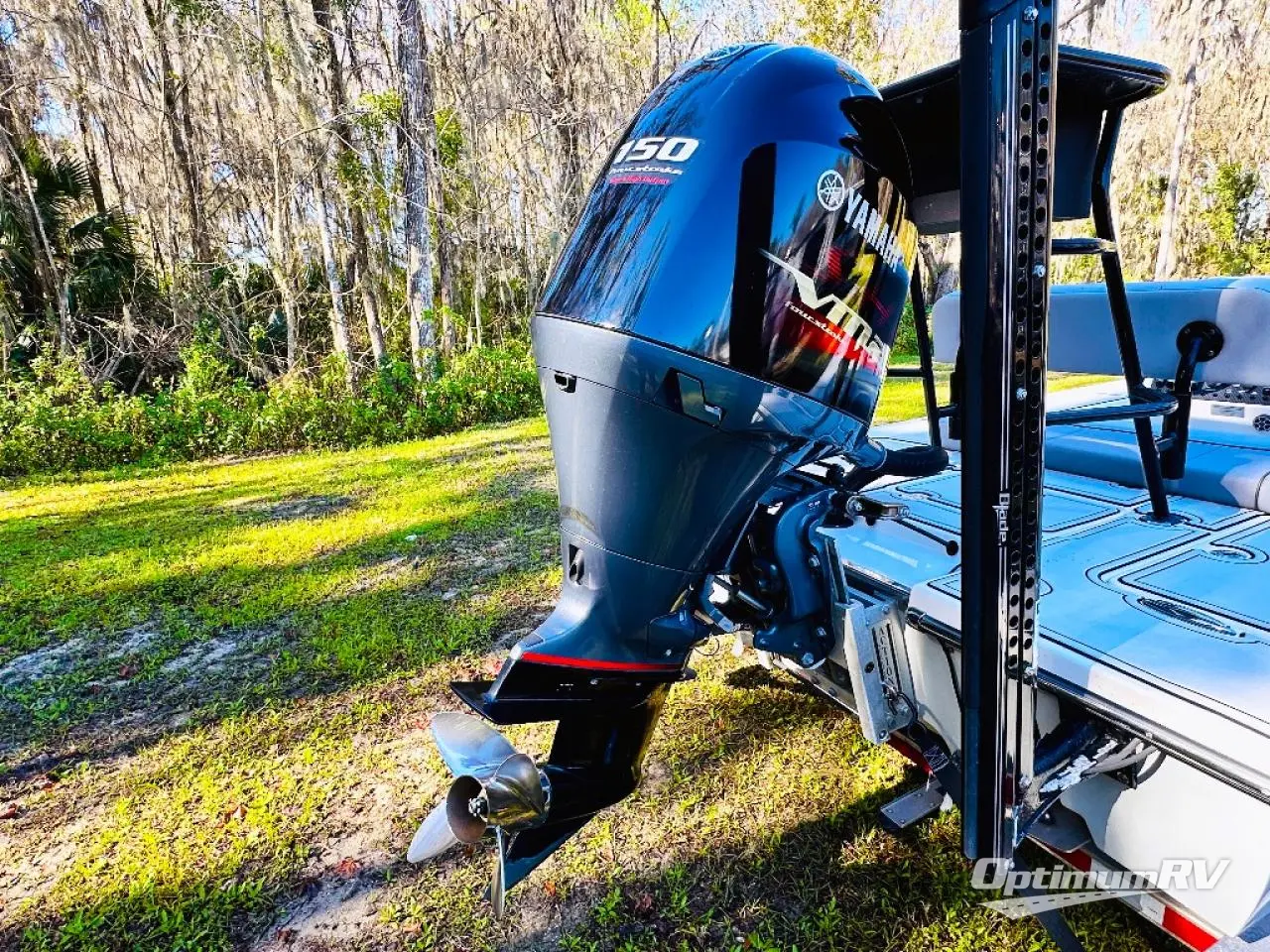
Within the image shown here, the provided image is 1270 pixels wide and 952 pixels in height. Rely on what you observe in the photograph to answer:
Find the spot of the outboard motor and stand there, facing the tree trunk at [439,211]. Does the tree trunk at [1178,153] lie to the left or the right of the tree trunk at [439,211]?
right

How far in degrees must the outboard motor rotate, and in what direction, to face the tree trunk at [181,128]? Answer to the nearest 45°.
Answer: approximately 90° to its left

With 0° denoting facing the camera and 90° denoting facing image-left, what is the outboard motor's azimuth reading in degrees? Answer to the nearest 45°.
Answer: approximately 225°

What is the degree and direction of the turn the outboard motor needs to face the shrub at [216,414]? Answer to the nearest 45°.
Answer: approximately 90° to its left

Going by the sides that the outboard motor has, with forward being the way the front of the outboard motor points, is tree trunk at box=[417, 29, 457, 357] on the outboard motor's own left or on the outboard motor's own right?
on the outboard motor's own left

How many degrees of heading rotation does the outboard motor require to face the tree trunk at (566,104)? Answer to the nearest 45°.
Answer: approximately 45° to its left
